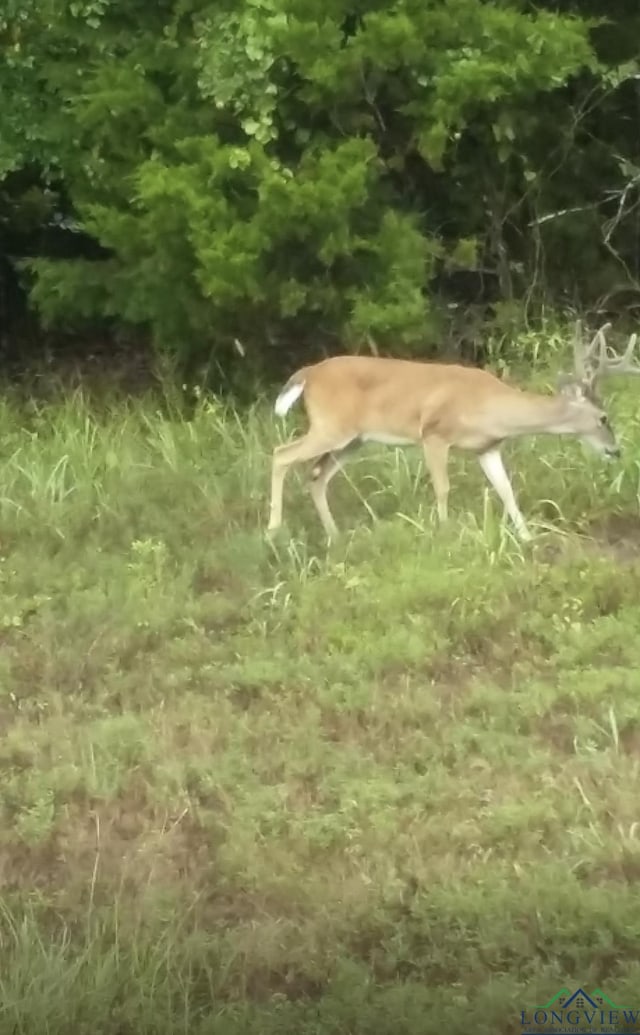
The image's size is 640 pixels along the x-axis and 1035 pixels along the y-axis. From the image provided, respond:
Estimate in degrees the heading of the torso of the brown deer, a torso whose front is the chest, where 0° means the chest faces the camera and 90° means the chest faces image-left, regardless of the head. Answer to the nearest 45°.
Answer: approximately 270°
